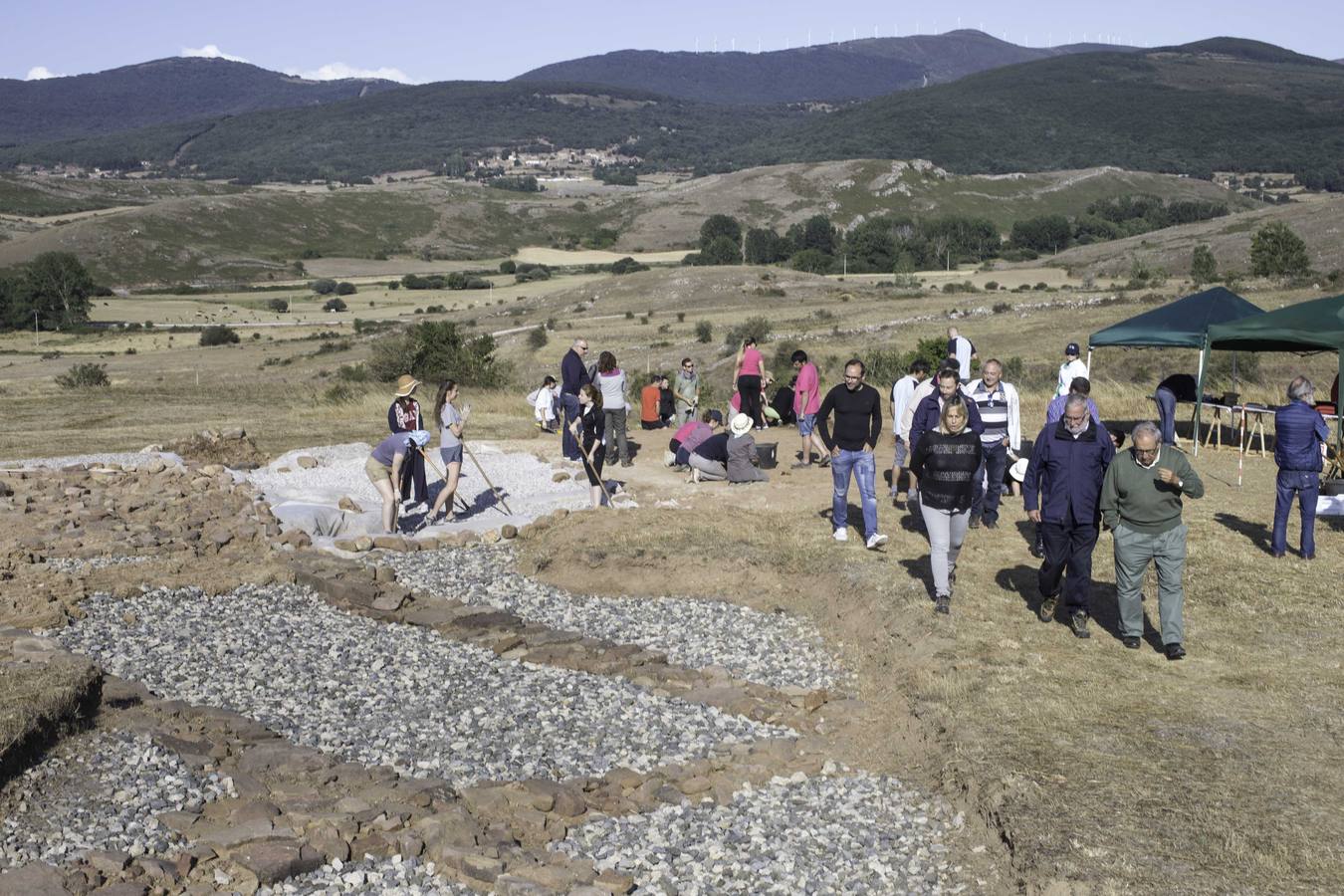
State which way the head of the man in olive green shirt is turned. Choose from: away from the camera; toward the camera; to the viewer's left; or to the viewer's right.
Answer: toward the camera

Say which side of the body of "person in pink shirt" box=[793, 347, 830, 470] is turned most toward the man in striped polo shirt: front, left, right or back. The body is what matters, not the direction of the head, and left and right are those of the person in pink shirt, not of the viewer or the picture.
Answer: left

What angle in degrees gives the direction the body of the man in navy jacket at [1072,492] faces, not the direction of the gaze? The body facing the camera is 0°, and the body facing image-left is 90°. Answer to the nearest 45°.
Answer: approximately 0°

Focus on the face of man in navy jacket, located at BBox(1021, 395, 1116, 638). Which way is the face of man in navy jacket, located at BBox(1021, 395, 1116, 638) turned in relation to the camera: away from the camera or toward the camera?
toward the camera

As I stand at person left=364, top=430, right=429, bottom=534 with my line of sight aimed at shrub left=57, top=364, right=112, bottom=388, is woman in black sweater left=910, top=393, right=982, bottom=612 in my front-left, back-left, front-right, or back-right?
back-right

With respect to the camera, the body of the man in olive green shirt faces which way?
toward the camera

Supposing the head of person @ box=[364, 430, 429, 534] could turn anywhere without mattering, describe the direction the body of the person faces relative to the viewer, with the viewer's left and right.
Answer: facing to the right of the viewer

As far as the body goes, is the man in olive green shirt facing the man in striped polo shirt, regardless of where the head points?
no

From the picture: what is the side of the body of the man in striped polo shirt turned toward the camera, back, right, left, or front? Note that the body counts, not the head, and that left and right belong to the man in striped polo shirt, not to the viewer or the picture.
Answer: front

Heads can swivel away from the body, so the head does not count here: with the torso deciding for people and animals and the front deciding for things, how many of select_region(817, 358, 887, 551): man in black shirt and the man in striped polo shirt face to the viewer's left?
0

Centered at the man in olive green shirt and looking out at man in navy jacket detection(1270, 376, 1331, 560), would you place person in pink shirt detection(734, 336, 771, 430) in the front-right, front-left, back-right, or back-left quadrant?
front-left

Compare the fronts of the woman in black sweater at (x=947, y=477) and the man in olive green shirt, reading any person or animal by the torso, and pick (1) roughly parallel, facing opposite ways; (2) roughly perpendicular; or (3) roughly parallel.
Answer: roughly parallel

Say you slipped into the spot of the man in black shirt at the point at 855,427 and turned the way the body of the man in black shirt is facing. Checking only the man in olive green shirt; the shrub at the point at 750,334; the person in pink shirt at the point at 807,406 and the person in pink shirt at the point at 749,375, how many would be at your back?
3

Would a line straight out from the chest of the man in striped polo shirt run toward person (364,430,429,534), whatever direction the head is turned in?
no

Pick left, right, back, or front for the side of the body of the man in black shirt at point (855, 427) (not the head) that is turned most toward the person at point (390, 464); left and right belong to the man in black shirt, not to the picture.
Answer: right

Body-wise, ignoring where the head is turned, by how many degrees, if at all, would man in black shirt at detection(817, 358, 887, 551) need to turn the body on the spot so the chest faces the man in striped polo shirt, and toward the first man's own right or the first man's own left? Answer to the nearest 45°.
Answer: approximately 135° to the first man's own left

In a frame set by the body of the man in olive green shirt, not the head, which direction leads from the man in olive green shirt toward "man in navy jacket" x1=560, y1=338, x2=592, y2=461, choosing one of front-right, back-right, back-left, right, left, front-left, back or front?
back-right
